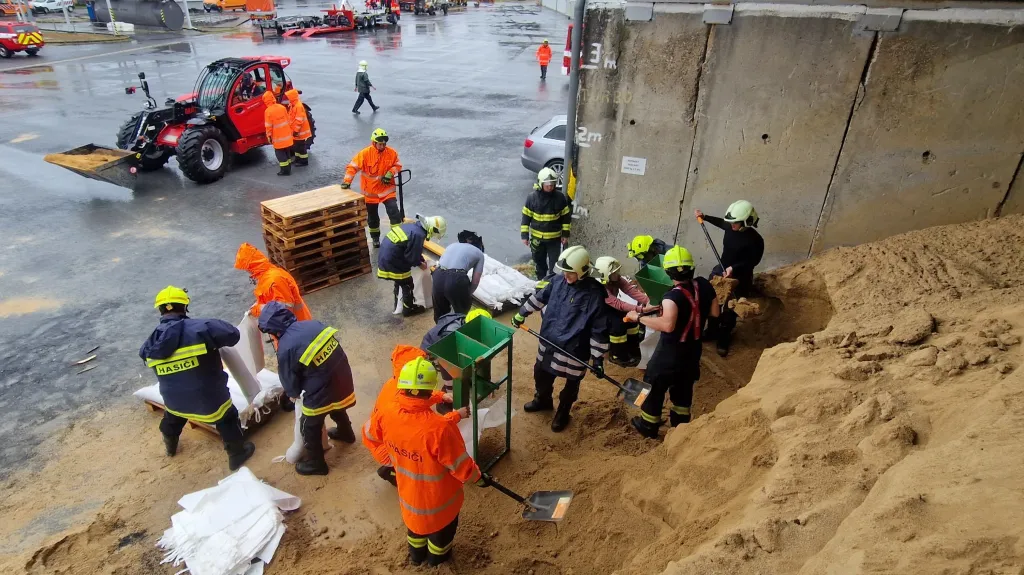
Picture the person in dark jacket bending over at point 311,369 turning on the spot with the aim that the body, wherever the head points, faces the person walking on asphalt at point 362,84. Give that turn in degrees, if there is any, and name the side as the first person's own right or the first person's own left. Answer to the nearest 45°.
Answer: approximately 45° to the first person's own right

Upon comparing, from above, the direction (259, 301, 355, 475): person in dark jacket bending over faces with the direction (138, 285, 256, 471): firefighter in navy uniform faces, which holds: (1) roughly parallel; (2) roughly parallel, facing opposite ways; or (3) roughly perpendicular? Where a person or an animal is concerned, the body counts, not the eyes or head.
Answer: roughly perpendicular

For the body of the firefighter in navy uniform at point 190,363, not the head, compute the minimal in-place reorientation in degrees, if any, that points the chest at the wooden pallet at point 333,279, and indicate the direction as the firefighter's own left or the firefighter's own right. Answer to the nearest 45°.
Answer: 0° — they already face it

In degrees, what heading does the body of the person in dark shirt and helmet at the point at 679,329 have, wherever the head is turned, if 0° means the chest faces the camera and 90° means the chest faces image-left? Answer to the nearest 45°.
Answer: approximately 135°

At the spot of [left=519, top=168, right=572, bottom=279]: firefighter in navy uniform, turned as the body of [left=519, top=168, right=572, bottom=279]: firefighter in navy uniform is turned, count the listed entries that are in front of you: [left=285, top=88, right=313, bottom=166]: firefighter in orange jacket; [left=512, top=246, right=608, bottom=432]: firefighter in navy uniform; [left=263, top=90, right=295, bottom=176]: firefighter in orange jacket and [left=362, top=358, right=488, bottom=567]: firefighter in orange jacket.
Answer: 2

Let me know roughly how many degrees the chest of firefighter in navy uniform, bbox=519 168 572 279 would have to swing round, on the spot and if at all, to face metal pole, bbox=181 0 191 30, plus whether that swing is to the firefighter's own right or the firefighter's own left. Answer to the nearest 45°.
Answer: approximately 135° to the firefighter's own right

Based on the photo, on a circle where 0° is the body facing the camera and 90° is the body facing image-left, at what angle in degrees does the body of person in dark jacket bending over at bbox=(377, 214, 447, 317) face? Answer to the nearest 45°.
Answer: approximately 270°

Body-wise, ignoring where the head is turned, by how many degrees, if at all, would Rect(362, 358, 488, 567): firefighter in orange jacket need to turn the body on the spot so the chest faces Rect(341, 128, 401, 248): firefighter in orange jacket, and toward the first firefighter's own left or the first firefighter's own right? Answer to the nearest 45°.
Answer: approximately 45° to the first firefighter's own left

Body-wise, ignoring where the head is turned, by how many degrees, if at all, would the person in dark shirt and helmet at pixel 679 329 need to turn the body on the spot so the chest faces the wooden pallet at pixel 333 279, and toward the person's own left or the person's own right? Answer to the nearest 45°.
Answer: approximately 45° to the person's own left

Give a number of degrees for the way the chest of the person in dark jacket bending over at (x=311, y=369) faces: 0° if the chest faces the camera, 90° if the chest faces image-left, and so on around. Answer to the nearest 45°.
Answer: approximately 135°

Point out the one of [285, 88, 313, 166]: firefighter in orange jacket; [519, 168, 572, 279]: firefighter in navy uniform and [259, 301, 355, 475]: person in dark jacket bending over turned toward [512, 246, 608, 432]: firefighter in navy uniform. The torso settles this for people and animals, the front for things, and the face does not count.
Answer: [519, 168, 572, 279]: firefighter in navy uniform
